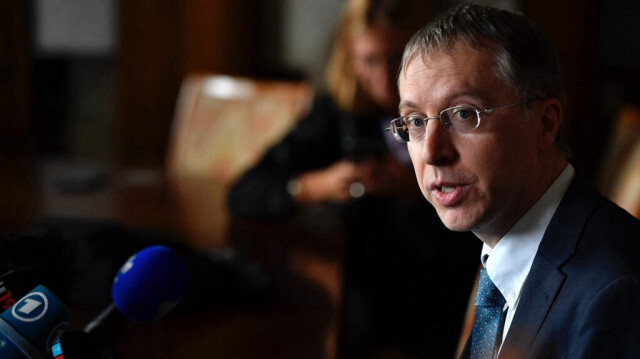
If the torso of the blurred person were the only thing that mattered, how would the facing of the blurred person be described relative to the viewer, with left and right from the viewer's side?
facing the viewer and to the right of the viewer

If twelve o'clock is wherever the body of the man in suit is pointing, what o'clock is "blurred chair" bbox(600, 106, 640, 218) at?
The blurred chair is roughly at 5 o'clock from the man in suit.

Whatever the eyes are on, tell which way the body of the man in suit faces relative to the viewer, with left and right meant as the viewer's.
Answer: facing the viewer and to the left of the viewer

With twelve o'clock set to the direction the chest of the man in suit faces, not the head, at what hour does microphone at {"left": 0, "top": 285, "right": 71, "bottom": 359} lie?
The microphone is roughly at 12 o'clock from the man in suit.

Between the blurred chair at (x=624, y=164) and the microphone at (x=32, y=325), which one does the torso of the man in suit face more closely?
the microphone

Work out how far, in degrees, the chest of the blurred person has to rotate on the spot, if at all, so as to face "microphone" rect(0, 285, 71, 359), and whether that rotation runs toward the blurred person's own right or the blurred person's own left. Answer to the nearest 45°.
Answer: approximately 45° to the blurred person's own right

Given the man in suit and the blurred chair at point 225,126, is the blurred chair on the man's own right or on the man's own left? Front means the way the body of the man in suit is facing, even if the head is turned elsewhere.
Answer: on the man's own right

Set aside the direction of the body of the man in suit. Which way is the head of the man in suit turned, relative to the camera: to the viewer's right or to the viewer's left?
to the viewer's left
